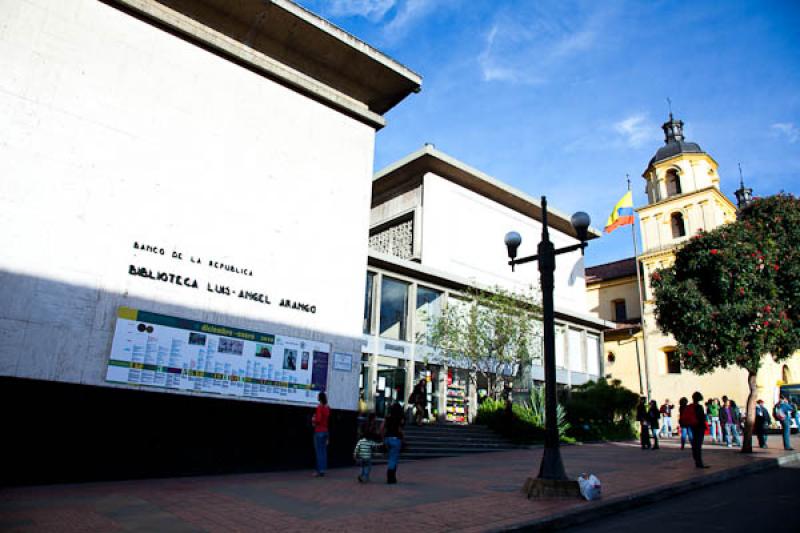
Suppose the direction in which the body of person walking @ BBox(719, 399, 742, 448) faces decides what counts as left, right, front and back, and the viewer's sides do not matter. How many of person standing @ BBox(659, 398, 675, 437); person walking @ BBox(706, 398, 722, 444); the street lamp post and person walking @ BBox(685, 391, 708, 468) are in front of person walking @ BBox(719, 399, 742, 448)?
2

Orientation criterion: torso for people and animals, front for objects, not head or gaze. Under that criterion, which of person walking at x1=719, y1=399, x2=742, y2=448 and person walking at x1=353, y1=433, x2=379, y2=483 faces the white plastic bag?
person walking at x1=719, y1=399, x2=742, y2=448

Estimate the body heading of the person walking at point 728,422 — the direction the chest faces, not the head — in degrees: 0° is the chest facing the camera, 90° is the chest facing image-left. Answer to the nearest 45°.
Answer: approximately 0°

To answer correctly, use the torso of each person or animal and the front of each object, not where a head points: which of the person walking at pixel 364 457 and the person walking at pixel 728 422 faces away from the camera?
the person walking at pixel 364 457

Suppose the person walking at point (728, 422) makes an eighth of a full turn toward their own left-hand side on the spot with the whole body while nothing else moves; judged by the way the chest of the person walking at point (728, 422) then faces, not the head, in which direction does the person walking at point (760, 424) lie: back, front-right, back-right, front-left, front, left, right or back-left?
front

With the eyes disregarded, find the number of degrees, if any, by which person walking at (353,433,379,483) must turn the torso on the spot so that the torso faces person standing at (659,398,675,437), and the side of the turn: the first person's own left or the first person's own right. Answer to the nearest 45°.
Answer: approximately 45° to the first person's own right

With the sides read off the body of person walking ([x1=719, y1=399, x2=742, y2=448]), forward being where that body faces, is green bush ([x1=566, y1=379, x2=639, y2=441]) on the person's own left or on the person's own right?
on the person's own right

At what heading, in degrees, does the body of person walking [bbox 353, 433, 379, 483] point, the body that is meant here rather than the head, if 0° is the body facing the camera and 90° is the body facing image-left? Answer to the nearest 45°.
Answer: approximately 180°

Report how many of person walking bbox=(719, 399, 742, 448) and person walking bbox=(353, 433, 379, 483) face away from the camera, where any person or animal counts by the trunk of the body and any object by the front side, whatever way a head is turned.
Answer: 1

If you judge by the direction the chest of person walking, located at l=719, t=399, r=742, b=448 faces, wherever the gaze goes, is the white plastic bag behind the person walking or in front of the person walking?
in front
